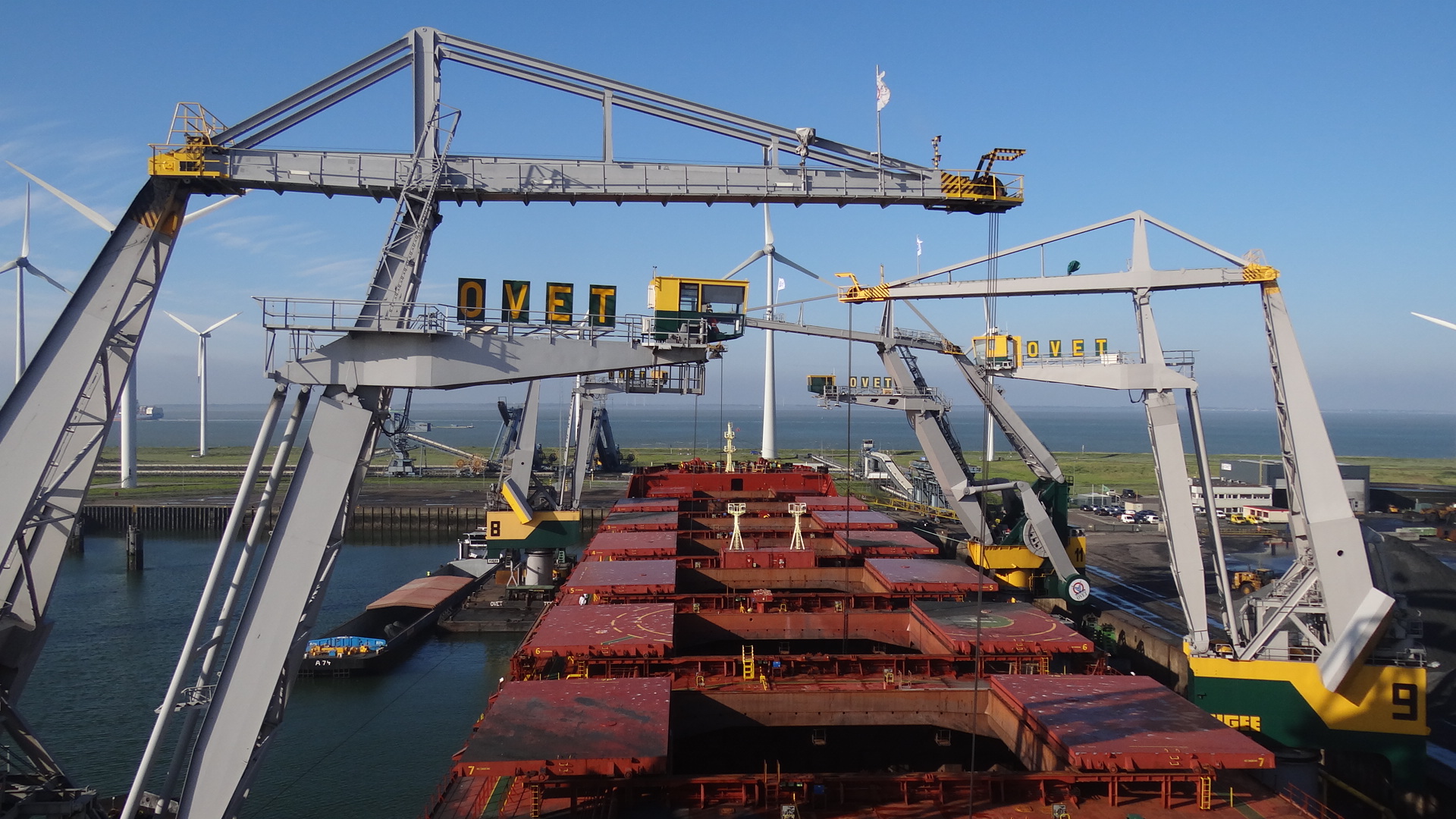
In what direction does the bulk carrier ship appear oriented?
away from the camera

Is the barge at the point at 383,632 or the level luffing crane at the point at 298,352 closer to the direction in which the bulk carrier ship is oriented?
the barge

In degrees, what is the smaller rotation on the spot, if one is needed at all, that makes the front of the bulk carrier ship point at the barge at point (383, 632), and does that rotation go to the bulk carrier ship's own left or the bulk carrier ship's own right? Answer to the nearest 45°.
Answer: approximately 45° to the bulk carrier ship's own left
